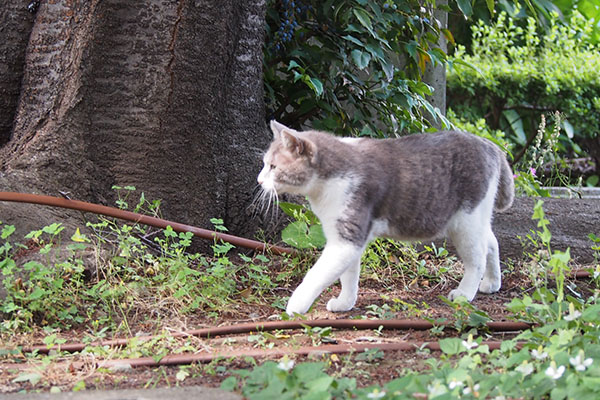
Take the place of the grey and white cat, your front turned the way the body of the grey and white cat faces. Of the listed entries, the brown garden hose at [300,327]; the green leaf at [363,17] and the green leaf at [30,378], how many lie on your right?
1

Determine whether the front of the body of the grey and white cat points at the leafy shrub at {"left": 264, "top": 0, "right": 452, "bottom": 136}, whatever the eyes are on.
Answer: no

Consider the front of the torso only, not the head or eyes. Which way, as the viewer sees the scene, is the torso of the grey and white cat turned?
to the viewer's left

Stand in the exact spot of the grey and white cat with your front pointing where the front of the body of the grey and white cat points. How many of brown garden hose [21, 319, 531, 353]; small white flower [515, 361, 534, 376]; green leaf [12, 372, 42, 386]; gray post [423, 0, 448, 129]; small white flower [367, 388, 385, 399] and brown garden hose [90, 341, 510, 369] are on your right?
1

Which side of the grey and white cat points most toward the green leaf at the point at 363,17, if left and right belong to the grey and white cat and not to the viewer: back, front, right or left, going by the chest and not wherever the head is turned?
right

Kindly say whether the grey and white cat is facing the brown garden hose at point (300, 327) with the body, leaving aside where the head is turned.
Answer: no

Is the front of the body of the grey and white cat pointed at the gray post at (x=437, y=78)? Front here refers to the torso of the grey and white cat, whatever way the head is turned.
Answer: no

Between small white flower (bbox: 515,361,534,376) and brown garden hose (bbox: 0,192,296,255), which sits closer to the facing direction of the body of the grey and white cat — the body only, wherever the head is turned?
the brown garden hose

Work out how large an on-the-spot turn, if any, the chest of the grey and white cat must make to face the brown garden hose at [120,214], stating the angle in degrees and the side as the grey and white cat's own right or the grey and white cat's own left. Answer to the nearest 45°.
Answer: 0° — it already faces it

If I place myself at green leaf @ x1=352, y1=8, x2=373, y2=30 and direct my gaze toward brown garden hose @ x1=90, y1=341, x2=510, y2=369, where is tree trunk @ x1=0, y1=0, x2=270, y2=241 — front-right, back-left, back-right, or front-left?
front-right

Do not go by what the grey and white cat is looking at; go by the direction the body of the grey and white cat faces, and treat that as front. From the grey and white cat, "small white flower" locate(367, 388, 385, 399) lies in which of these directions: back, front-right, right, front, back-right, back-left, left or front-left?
left
